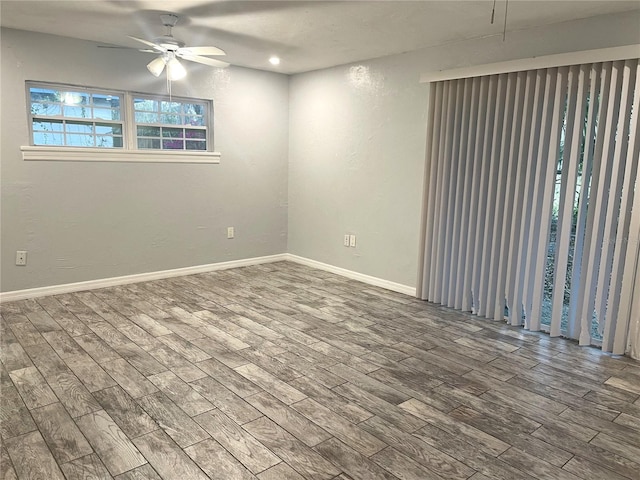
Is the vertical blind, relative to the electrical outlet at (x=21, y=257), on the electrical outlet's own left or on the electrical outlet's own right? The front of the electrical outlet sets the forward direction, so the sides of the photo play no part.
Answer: on the electrical outlet's own left

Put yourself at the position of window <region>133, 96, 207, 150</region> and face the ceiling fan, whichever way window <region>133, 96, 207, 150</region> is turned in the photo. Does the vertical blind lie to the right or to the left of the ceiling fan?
left

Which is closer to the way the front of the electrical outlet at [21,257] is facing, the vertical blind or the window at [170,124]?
the vertical blind

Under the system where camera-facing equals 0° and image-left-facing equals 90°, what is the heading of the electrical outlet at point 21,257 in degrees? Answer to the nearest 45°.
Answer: approximately 0°

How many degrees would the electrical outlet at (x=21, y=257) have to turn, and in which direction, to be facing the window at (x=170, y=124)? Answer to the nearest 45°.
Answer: approximately 90° to its left

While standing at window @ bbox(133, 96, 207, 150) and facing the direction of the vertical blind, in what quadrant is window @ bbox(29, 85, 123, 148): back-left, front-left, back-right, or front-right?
back-right
